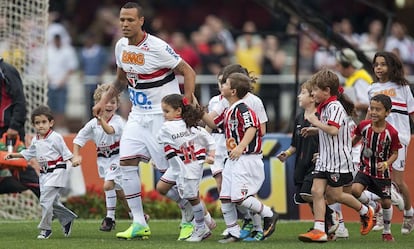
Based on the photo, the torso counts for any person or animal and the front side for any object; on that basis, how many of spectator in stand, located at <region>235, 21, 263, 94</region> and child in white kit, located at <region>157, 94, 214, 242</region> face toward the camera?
1

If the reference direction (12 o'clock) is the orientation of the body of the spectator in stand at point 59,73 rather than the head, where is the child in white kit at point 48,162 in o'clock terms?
The child in white kit is roughly at 12 o'clock from the spectator in stand.

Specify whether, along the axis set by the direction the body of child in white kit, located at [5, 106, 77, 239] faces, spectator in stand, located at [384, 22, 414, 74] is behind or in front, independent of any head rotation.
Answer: behind

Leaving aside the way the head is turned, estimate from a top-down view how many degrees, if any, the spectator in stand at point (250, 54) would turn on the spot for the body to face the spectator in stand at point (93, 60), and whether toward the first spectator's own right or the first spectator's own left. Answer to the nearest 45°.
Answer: approximately 90° to the first spectator's own right

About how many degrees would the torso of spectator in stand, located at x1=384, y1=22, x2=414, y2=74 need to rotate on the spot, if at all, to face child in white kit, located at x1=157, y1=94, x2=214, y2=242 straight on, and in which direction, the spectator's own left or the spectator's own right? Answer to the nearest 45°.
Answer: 0° — they already face them

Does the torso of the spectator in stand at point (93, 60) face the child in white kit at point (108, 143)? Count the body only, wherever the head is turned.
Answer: yes

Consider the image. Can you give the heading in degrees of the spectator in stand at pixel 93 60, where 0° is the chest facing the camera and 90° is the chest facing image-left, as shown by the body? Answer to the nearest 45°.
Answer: approximately 0°

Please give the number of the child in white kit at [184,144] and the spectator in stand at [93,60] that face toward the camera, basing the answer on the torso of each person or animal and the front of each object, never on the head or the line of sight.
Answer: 1
